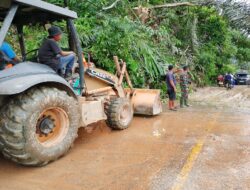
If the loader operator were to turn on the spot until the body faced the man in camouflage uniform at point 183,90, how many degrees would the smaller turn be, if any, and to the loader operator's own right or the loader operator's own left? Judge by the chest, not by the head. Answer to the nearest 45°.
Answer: approximately 45° to the loader operator's own left

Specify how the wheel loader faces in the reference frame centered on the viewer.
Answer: facing away from the viewer and to the right of the viewer

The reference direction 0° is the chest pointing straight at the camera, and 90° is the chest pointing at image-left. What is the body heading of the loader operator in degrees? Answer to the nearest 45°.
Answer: approximately 270°

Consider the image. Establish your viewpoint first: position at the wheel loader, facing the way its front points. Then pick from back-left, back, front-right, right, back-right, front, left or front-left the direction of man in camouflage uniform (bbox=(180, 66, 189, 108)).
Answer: front
